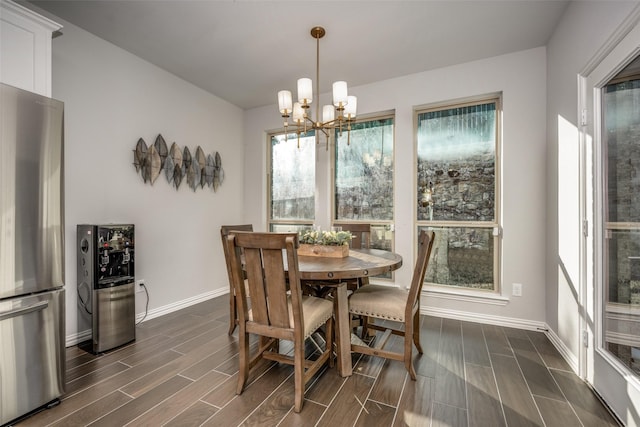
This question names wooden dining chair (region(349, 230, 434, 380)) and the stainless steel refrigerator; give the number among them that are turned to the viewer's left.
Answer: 1

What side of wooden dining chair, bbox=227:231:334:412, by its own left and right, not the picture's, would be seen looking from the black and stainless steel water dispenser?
left

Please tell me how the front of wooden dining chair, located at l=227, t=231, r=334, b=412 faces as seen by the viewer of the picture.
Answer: facing away from the viewer and to the right of the viewer

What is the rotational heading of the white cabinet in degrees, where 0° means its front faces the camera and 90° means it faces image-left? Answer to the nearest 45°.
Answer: approximately 315°

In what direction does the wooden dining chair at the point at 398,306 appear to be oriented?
to the viewer's left

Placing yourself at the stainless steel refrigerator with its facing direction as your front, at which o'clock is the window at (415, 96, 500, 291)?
The window is roughly at 11 o'clock from the stainless steel refrigerator.

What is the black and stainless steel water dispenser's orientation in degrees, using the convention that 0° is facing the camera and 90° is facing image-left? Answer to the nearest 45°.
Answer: approximately 315°

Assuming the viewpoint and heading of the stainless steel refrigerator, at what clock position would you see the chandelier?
The chandelier is roughly at 11 o'clock from the stainless steel refrigerator.

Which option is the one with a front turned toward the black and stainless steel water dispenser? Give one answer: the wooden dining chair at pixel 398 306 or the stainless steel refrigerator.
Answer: the wooden dining chair

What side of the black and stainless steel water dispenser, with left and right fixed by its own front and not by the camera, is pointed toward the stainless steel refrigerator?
right

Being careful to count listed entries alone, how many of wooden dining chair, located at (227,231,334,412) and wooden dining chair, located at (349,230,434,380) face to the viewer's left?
1

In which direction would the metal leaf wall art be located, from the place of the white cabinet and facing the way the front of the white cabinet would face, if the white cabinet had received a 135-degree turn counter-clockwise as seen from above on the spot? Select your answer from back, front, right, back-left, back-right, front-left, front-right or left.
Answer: front-right

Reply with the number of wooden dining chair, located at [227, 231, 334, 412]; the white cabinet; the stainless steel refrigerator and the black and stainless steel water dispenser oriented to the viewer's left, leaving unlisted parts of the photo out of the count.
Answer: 0

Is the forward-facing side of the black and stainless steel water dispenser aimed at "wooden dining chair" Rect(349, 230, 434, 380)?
yes

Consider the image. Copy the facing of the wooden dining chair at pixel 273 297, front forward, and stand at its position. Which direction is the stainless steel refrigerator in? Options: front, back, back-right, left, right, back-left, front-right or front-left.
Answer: back-left
